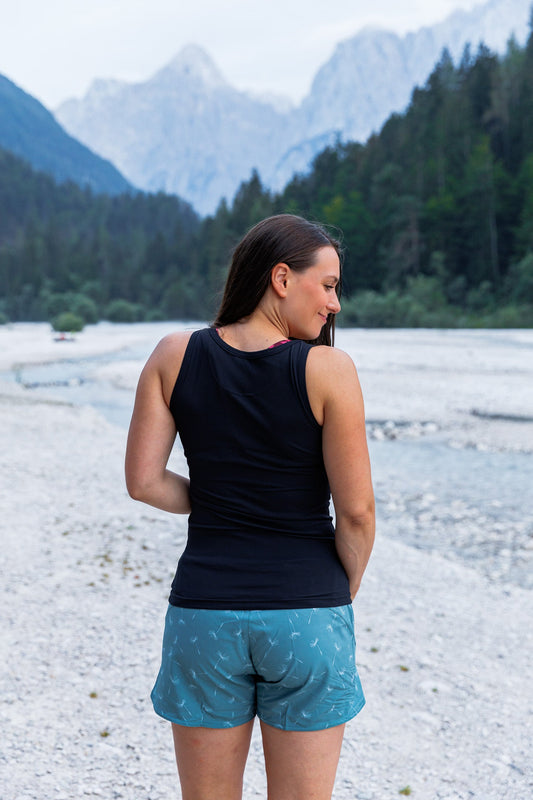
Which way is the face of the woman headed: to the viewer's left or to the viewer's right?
to the viewer's right

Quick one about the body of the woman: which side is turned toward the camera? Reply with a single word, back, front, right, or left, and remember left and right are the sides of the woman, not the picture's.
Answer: back
